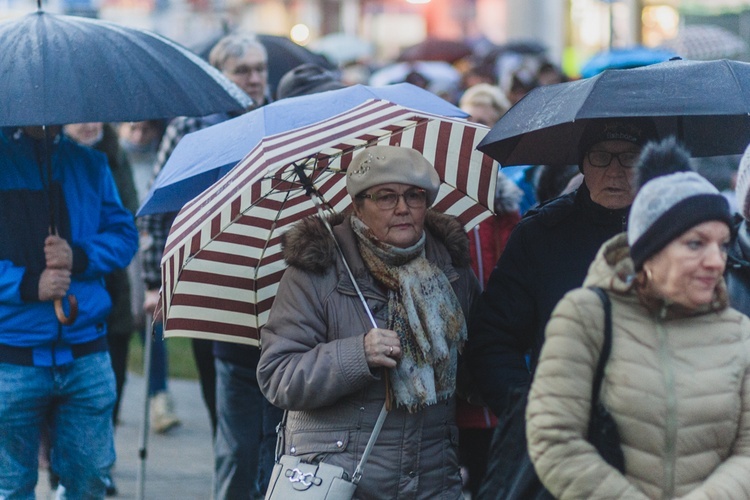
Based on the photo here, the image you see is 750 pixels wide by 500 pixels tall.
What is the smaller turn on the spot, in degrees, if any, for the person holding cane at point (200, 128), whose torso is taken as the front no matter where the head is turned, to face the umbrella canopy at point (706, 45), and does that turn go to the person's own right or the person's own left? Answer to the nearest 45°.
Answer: approximately 90° to the person's own left

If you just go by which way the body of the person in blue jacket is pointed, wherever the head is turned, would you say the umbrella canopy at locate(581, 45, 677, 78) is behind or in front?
behind

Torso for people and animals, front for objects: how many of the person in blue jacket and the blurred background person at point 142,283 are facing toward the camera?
2

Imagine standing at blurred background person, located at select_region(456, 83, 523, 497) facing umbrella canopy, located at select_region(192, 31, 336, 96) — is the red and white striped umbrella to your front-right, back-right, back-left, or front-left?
back-left

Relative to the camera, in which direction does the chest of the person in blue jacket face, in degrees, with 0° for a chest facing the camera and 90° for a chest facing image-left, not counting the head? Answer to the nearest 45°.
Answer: approximately 0°

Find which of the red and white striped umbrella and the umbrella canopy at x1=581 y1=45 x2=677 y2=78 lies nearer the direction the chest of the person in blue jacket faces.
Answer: the red and white striped umbrella

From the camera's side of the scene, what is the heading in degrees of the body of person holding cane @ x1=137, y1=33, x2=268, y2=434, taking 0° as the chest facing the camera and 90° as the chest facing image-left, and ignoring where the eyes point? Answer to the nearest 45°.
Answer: approximately 315°
